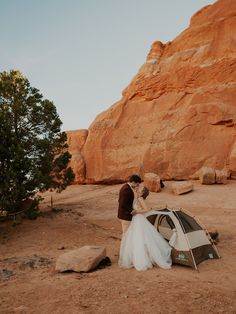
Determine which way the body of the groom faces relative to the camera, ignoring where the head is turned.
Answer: to the viewer's right

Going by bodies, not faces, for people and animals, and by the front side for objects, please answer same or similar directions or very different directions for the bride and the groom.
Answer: very different directions

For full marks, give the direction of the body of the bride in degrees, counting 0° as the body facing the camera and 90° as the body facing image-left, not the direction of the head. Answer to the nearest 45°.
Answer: approximately 90°

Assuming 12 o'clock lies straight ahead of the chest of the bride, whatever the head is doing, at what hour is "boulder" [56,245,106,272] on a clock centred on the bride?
The boulder is roughly at 12 o'clock from the bride.

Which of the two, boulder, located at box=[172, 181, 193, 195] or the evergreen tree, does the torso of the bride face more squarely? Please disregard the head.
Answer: the evergreen tree

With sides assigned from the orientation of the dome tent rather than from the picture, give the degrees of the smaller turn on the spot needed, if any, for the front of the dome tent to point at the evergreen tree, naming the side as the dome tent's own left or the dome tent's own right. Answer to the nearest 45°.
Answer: approximately 90° to the dome tent's own right

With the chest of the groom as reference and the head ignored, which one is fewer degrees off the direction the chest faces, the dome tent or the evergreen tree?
the dome tent
